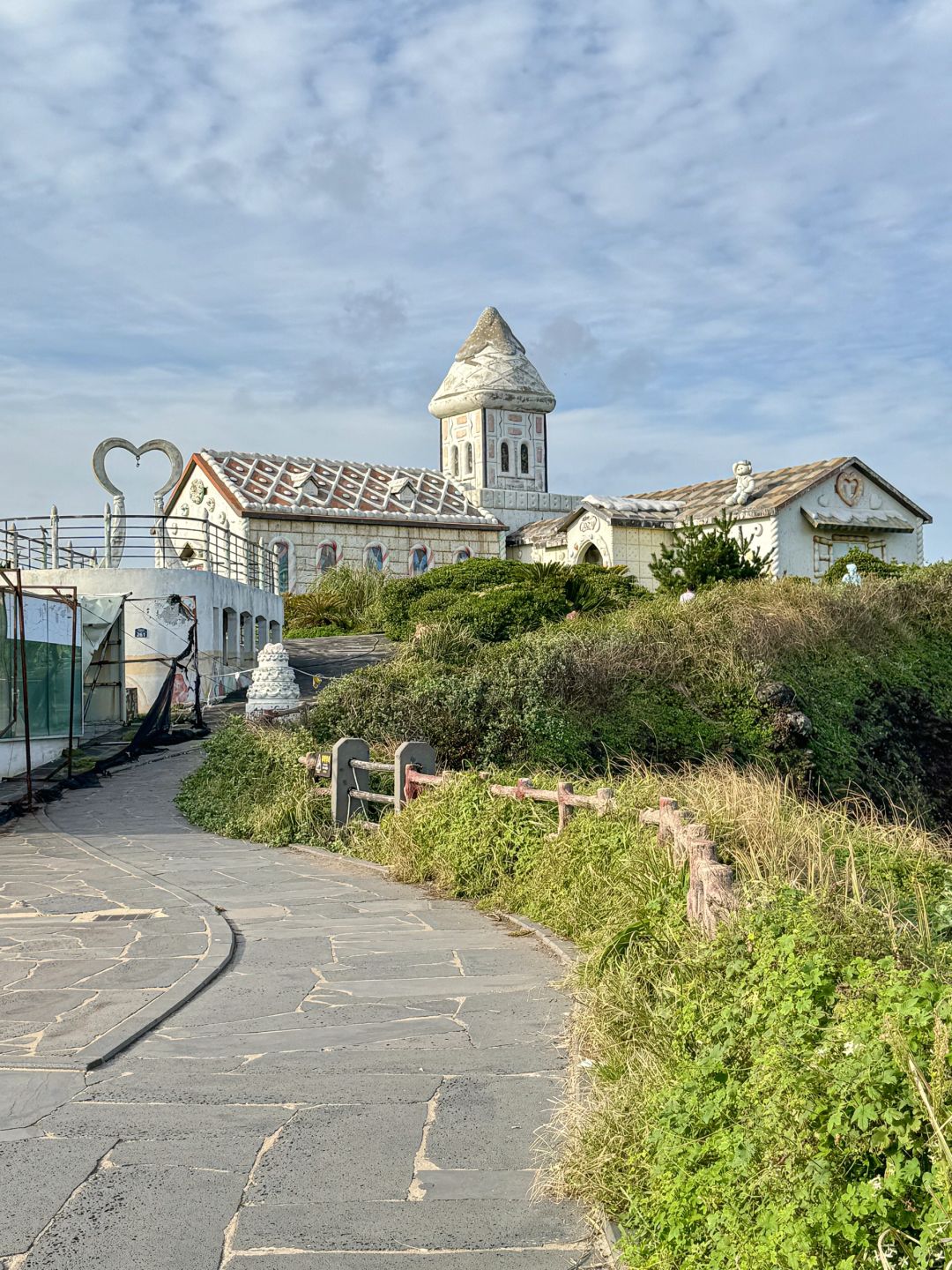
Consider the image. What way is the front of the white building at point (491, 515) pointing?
toward the camera

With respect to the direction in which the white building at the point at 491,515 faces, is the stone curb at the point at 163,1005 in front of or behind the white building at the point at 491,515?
in front

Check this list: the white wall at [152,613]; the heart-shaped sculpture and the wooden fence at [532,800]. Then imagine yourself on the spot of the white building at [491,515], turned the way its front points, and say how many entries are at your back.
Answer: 0

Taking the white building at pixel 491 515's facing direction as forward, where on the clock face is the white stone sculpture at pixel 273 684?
The white stone sculpture is roughly at 12 o'clock from the white building.

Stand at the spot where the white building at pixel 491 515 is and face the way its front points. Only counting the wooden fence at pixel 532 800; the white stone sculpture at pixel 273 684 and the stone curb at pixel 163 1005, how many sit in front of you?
3

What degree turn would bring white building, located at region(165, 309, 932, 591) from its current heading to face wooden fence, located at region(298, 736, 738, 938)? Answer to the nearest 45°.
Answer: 0° — it already faces it

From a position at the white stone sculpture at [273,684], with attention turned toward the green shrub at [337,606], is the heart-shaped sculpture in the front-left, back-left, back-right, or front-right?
front-left

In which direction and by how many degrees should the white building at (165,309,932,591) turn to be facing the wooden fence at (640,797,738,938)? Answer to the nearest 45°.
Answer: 0° — it already faces it

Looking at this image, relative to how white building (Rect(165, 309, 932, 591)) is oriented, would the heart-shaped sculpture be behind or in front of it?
in front

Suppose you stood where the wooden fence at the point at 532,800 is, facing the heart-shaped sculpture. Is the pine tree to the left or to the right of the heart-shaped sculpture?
right

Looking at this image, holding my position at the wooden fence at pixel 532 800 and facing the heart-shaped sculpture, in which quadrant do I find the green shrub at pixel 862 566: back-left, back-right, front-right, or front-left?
front-right
